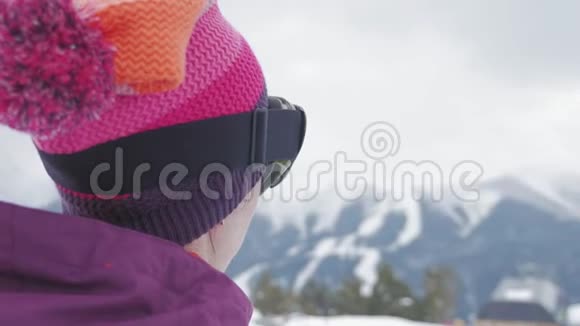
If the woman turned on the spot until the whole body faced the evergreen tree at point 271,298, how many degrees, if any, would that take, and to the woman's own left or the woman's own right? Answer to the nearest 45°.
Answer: approximately 45° to the woman's own left

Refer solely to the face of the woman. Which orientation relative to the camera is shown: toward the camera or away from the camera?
away from the camera

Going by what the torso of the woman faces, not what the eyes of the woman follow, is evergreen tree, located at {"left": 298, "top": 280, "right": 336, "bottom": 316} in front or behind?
in front

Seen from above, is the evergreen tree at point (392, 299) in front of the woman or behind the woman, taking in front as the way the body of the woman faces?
in front

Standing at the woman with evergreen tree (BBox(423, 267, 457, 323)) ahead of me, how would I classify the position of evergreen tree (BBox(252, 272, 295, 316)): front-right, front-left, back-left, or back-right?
front-left

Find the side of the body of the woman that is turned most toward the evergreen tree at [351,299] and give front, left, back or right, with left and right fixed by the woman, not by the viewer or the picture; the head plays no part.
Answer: front

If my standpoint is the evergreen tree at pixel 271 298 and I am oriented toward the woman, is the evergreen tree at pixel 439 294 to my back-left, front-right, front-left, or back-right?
back-left

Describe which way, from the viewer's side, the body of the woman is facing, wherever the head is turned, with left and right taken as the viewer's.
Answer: facing away from the viewer and to the right of the viewer
